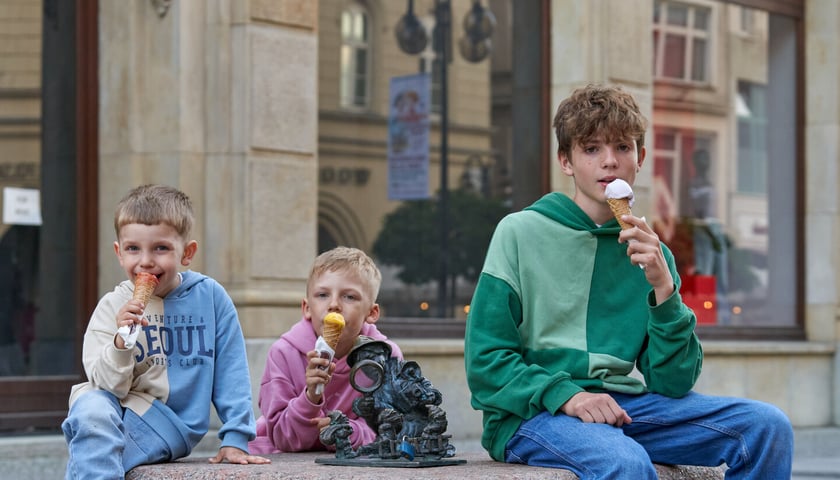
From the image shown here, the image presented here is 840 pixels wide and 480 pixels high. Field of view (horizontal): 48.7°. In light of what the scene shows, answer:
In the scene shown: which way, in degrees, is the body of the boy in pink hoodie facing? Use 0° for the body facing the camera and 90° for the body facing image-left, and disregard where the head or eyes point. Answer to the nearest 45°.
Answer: approximately 0°

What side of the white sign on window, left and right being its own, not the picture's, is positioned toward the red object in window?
left

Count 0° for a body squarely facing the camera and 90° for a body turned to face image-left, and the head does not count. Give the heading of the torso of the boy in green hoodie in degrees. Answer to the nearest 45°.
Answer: approximately 315°

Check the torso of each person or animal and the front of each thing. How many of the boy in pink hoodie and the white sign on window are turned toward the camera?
2

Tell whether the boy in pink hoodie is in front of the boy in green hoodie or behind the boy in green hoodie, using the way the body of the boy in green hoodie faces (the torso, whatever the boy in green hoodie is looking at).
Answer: behind
